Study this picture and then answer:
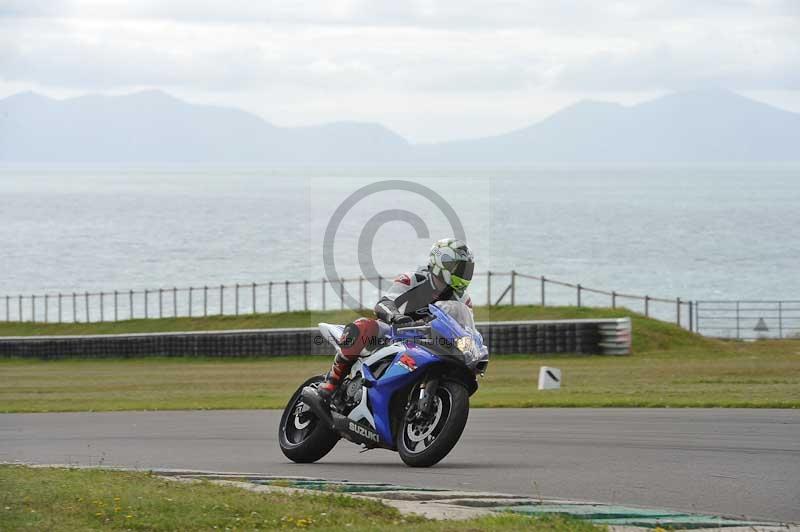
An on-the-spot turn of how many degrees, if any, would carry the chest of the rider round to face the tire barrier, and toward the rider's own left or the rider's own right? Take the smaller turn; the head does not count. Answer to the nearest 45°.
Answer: approximately 135° to the rider's own left

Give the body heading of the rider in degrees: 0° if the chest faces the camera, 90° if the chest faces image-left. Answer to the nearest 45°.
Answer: approximately 315°

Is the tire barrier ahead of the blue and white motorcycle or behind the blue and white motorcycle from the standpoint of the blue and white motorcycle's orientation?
behind

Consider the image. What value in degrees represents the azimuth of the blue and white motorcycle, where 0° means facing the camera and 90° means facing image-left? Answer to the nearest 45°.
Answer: approximately 315°
